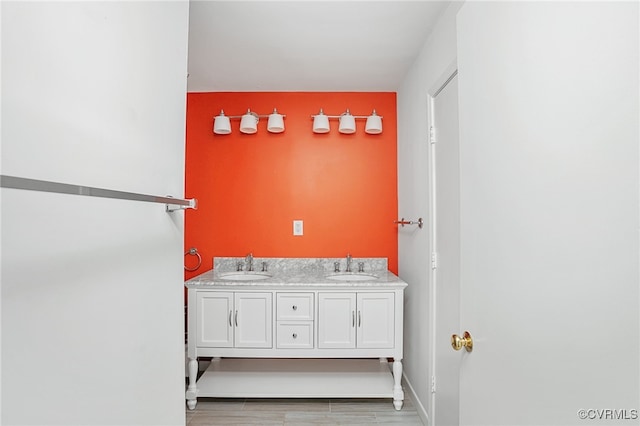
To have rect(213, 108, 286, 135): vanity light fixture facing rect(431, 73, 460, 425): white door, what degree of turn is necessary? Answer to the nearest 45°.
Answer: approximately 45° to its left

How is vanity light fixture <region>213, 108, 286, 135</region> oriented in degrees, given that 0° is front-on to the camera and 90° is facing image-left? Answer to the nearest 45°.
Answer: approximately 0°

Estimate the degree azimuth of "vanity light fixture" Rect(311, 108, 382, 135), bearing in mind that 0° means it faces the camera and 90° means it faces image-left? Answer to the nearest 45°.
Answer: approximately 0°

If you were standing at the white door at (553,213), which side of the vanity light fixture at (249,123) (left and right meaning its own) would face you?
front

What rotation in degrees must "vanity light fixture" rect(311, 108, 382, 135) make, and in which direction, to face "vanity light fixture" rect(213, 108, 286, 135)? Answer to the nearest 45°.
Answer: approximately 90° to its right

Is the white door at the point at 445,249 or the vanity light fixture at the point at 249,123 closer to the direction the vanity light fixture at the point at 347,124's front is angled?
the white door
